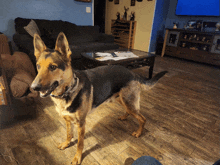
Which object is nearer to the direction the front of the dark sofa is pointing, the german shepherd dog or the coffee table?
the german shepherd dog

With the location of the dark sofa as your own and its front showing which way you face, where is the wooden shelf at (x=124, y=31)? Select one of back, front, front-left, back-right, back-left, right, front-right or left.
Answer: back-left

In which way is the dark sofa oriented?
toward the camera

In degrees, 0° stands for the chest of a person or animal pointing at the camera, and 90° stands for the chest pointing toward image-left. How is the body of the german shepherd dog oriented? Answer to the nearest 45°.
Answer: approximately 45°

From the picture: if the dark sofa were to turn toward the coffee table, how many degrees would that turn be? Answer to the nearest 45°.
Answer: approximately 45° to its left

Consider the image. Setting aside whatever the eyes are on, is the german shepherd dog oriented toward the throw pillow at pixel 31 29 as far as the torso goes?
no

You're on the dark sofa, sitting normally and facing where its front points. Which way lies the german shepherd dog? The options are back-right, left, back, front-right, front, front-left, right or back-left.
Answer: front

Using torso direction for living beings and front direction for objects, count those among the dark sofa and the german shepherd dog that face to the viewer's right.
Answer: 0

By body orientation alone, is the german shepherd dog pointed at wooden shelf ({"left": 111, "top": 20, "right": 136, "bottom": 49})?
no

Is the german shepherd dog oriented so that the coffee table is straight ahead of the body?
no

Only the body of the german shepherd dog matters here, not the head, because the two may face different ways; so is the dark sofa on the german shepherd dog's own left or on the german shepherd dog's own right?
on the german shepherd dog's own right

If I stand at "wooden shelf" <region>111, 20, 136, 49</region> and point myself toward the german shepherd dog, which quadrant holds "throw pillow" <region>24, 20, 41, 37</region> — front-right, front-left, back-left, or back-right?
front-right
